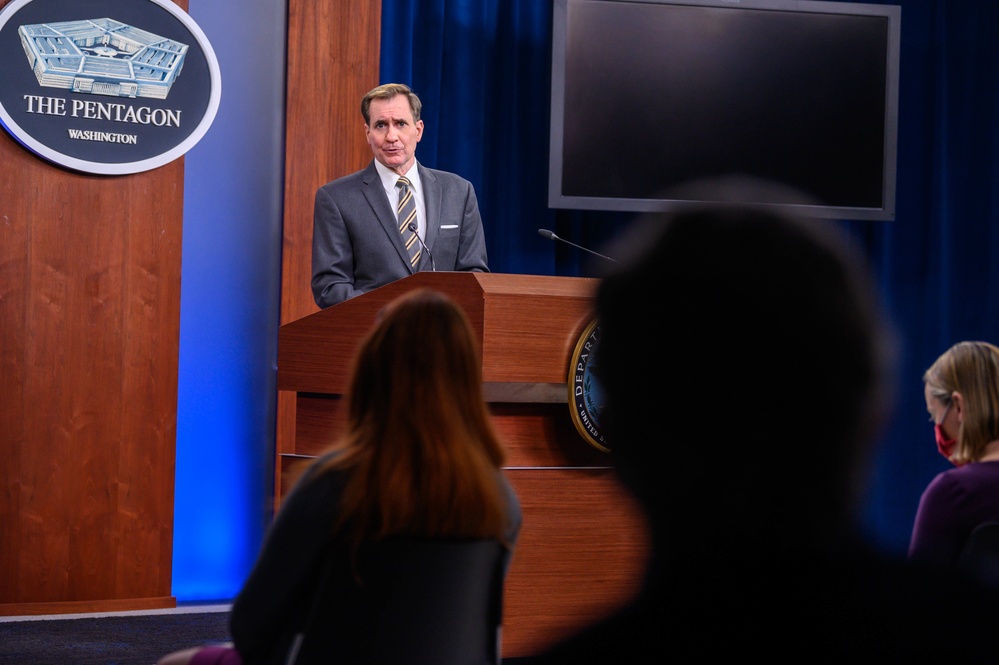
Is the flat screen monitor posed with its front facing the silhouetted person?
yes

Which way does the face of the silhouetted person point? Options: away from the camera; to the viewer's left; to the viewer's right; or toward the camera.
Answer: away from the camera

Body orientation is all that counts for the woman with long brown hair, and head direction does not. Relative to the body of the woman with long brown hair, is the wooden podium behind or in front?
in front

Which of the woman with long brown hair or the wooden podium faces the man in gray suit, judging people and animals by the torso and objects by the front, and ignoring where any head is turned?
the woman with long brown hair

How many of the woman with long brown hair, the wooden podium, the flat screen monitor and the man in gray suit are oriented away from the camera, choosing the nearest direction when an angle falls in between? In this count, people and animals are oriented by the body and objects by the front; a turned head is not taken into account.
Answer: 1

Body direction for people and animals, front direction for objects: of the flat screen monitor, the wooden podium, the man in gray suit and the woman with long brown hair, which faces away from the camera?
the woman with long brown hair

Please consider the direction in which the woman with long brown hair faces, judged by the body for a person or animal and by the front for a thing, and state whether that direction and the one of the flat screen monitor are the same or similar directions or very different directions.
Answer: very different directions

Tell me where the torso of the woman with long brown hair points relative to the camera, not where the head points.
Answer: away from the camera

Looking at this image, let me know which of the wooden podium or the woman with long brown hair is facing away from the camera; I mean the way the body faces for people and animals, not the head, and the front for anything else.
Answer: the woman with long brown hair

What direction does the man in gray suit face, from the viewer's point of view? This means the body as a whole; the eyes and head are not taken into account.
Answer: toward the camera

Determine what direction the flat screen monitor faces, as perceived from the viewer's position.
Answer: facing the viewer

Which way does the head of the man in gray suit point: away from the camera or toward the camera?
toward the camera

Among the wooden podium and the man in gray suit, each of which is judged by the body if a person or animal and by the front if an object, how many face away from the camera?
0

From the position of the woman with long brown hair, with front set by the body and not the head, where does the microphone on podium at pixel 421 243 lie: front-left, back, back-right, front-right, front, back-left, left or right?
front

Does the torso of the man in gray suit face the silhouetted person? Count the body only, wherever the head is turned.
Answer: yes

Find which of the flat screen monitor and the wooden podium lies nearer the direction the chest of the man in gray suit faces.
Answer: the wooden podium
